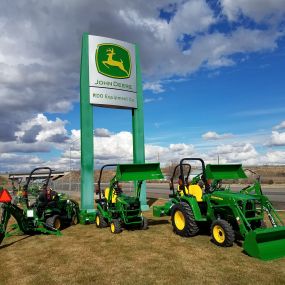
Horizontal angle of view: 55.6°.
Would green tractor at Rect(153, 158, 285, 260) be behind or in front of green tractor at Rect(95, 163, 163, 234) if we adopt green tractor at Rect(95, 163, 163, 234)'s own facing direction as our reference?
in front

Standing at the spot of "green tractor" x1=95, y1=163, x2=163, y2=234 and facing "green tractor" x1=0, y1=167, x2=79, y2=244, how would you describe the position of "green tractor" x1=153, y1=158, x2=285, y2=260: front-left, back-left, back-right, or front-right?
back-left

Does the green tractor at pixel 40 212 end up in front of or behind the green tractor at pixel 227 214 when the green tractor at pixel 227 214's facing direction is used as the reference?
behind

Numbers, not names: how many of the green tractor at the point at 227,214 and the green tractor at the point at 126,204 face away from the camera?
0

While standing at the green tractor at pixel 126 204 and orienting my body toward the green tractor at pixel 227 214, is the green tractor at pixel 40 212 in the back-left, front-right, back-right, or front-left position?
back-right

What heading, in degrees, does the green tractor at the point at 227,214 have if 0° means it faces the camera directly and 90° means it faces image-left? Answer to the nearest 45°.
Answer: approximately 315°
